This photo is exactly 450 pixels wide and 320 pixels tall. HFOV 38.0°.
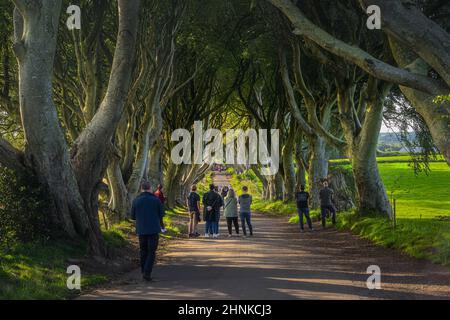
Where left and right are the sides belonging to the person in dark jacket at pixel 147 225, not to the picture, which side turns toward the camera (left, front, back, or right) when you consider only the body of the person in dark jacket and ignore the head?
back

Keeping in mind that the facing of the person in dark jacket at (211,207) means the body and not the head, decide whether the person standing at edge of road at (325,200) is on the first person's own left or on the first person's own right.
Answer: on the first person's own right

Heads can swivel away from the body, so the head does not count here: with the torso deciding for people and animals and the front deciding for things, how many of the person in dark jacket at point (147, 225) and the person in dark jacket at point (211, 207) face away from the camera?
2

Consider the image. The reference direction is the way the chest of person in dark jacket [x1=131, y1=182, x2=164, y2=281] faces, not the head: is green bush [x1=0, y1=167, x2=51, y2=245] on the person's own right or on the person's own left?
on the person's own left

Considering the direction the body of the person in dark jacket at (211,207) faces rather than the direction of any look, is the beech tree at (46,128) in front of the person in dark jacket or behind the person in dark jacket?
behind

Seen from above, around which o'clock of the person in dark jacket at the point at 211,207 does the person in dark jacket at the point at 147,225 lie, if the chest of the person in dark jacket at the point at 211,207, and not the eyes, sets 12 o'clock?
the person in dark jacket at the point at 147,225 is roughly at 6 o'clock from the person in dark jacket at the point at 211,207.

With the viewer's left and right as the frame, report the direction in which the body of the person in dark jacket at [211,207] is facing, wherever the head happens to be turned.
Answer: facing away from the viewer

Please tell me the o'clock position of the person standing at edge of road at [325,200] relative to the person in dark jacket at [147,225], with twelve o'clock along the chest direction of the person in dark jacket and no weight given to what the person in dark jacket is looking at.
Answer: The person standing at edge of road is roughly at 1 o'clock from the person in dark jacket.

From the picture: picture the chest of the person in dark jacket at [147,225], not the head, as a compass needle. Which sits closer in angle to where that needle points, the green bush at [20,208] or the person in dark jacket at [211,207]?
the person in dark jacket

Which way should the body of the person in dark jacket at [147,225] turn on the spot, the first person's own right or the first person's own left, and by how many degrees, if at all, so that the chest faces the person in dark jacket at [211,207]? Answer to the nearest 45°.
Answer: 0° — they already face them
